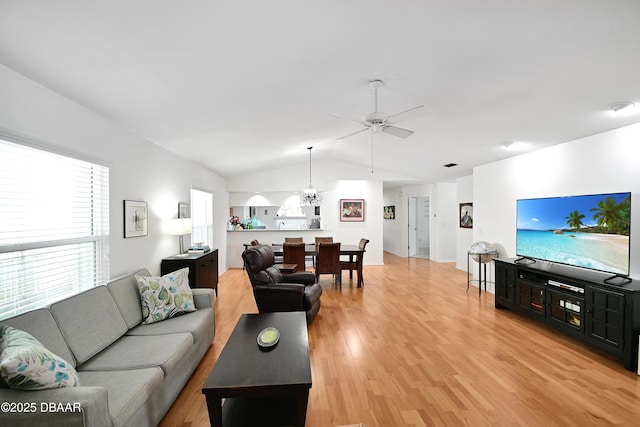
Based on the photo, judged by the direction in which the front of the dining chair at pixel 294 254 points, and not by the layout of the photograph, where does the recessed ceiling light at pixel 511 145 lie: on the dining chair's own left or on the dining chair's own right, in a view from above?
on the dining chair's own right

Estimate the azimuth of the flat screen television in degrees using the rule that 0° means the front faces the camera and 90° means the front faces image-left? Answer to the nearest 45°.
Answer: approximately 45°

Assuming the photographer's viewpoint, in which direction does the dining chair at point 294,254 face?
facing away from the viewer

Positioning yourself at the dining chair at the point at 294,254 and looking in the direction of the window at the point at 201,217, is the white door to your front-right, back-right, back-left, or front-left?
back-right

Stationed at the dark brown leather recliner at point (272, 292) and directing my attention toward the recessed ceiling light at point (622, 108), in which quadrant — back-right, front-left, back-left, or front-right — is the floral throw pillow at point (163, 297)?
back-right

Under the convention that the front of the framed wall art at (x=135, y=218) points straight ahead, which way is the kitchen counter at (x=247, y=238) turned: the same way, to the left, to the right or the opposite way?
to the right

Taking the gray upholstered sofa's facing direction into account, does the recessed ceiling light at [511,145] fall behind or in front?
in front

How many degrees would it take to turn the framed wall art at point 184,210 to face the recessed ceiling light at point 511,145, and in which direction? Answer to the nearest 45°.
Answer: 0° — it already faces it

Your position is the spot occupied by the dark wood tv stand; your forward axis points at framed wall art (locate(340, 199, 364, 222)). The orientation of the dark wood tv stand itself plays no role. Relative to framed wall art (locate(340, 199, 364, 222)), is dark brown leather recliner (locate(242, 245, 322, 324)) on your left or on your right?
left

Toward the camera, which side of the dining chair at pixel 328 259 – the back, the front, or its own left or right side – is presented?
back

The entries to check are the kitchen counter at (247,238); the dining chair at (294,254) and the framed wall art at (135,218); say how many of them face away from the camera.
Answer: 1

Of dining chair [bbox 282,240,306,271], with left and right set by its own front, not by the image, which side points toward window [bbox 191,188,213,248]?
left

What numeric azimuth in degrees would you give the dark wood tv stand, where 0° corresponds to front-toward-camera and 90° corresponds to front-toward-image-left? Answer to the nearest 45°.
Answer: approximately 45°

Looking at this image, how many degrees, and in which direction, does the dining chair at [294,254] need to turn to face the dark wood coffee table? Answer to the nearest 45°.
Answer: approximately 180°

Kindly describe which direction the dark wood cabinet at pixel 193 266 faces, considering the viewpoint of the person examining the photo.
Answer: facing the viewer and to the right of the viewer

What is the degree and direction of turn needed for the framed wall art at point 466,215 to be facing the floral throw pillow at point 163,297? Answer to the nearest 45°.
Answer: approximately 45° to its right

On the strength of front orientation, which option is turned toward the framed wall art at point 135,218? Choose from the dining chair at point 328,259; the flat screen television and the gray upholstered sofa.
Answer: the flat screen television

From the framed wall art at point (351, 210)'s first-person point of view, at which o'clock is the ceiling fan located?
The ceiling fan is roughly at 12 o'clock from the framed wall art.

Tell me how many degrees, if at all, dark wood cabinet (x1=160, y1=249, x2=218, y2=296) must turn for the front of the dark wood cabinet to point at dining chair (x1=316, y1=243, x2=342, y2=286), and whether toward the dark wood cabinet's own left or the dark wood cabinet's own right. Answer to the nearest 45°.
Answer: approximately 45° to the dark wood cabinet's own left

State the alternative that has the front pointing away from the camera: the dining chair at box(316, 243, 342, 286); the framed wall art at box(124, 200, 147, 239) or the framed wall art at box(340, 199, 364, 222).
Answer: the dining chair
